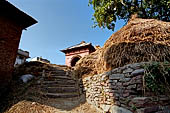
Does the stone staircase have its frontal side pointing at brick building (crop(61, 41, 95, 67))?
no

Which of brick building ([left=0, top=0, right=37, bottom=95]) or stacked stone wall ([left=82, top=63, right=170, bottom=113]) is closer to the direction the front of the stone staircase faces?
the stacked stone wall

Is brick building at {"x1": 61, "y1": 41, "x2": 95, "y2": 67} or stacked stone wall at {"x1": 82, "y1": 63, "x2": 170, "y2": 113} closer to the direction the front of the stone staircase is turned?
the stacked stone wall

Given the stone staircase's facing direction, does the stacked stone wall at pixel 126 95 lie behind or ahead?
ahead

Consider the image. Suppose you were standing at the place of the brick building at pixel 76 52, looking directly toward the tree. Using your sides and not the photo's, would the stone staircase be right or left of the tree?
right

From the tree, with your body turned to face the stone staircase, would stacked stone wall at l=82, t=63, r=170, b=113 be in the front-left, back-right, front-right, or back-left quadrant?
front-left

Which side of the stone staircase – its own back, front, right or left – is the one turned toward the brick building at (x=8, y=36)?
right

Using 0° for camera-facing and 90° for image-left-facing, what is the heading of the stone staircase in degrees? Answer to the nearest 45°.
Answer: approximately 0°
